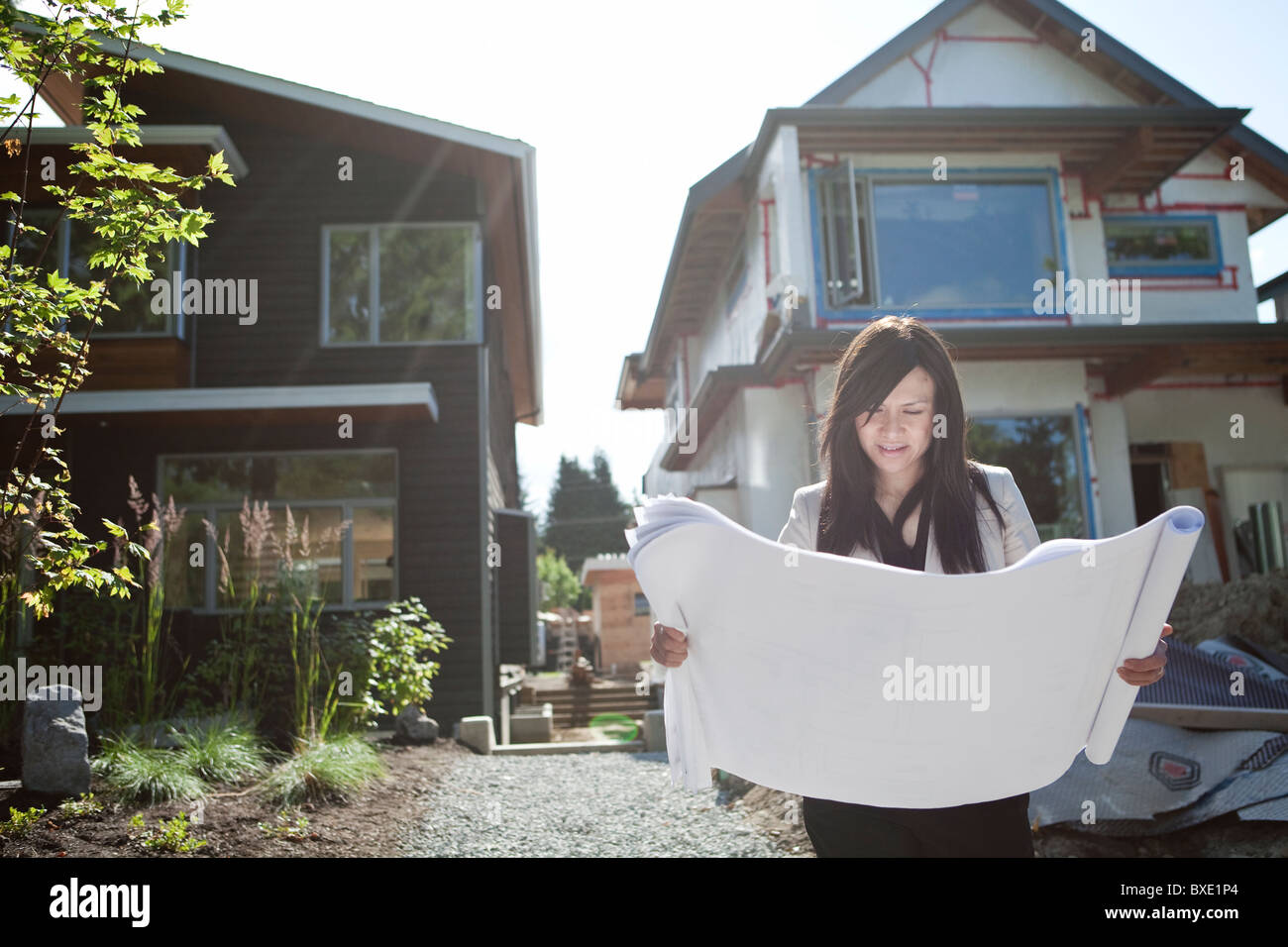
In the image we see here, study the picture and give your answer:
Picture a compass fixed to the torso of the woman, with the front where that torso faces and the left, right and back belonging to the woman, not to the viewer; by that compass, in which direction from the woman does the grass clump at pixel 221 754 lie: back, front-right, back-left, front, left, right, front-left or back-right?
back-right

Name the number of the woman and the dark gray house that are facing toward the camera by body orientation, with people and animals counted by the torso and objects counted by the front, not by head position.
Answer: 2

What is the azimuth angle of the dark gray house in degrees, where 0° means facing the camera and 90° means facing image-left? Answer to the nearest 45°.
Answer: approximately 0°

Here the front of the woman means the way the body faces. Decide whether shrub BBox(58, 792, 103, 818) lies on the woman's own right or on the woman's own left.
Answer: on the woman's own right

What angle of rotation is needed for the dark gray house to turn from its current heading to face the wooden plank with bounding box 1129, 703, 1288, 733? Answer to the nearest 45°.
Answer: approximately 45° to its left

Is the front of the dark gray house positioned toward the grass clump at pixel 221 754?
yes

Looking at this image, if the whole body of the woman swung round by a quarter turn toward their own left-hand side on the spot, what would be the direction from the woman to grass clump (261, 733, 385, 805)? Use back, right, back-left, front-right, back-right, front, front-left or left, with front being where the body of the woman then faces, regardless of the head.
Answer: back-left
